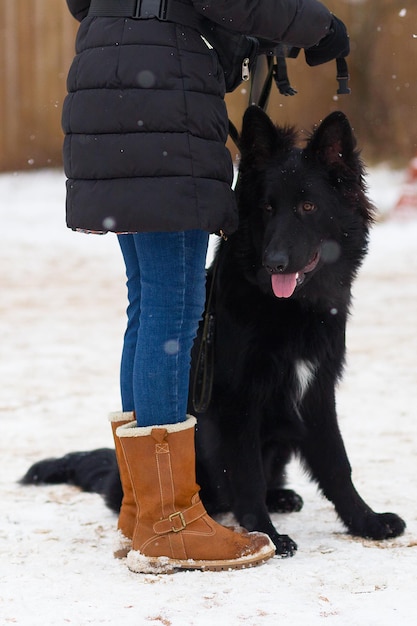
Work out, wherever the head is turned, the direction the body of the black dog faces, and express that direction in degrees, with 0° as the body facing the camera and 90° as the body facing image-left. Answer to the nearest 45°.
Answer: approximately 315°
